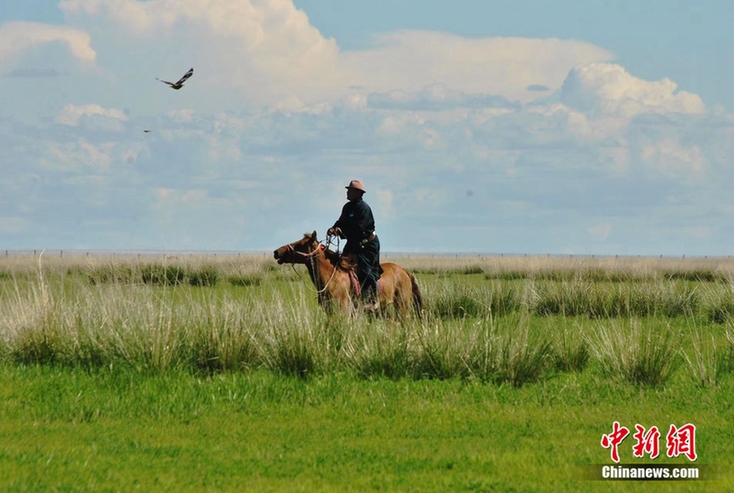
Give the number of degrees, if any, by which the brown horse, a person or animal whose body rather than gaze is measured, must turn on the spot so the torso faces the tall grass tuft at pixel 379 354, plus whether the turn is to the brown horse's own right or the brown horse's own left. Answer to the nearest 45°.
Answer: approximately 90° to the brown horse's own left

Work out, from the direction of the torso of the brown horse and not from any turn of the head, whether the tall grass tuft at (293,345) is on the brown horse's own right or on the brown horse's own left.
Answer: on the brown horse's own left

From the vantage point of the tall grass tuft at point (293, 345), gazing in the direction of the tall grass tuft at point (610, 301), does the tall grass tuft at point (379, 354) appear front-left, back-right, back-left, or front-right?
front-right

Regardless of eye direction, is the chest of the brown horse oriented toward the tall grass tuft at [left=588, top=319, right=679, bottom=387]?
no

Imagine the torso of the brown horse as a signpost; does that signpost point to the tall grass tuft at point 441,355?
no

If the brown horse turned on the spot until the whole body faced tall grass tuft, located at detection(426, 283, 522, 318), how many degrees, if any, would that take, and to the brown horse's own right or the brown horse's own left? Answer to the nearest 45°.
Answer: approximately 135° to the brown horse's own right

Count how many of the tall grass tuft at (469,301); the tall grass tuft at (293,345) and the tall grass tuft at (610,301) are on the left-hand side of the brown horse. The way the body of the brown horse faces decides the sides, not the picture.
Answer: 1

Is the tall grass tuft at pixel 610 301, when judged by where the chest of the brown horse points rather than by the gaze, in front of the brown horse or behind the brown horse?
behind

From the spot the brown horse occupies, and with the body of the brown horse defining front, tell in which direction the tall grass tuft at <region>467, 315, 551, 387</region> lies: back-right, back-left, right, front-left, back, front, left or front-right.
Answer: back-left

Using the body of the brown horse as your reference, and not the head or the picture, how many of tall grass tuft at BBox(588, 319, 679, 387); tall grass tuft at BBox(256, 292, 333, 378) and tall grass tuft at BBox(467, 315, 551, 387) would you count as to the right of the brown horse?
0

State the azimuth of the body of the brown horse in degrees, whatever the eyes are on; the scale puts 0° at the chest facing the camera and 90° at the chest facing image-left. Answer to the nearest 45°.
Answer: approximately 90°
